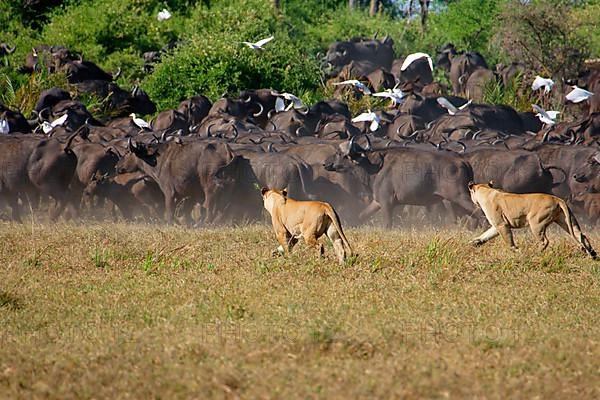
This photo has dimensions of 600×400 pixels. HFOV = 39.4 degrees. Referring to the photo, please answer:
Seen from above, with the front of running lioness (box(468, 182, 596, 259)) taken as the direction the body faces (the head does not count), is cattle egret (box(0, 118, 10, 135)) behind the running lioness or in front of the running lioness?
in front

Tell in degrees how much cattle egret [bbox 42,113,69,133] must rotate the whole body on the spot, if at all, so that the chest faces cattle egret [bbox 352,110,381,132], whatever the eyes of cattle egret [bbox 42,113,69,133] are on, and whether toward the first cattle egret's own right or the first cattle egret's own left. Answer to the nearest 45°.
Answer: approximately 180°

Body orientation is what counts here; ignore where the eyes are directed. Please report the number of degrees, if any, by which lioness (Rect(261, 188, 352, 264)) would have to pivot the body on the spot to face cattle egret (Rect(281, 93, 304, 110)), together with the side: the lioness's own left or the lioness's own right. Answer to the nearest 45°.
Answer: approximately 45° to the lioness's own right

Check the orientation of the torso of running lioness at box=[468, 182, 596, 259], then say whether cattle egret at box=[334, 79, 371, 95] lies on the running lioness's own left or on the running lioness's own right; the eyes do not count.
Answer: on the running lioness's own right

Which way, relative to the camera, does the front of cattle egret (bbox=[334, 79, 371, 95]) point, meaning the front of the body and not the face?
to the viewer's left

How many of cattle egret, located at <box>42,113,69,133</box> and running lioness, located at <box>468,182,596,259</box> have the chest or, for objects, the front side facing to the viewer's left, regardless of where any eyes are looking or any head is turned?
2

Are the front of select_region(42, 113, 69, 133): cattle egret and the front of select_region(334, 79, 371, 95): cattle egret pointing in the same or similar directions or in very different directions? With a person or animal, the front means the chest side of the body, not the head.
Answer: same or similar directions

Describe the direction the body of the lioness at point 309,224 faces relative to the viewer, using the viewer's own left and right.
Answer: facing away from the viewer and to the left of the viewer

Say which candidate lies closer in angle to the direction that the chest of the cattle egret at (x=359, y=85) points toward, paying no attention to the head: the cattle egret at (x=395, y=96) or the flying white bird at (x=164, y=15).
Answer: the flying white bird

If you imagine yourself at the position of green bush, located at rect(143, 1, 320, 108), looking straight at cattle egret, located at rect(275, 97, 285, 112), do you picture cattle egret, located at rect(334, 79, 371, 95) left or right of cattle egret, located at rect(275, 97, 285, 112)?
left

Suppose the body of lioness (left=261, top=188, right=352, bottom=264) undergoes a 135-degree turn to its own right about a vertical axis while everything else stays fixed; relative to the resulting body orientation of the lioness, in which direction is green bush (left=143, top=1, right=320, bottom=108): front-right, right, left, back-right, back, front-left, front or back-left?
left

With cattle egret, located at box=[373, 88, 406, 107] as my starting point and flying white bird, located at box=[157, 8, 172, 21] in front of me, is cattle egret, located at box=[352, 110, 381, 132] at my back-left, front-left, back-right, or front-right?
back-left

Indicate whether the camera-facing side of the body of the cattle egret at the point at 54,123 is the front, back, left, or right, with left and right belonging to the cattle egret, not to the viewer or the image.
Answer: left

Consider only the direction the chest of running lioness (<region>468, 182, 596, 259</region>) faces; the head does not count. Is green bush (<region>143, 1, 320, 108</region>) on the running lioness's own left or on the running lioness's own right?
on the running lioness's own right

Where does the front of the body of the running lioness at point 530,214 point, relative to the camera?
to the viewer's left
